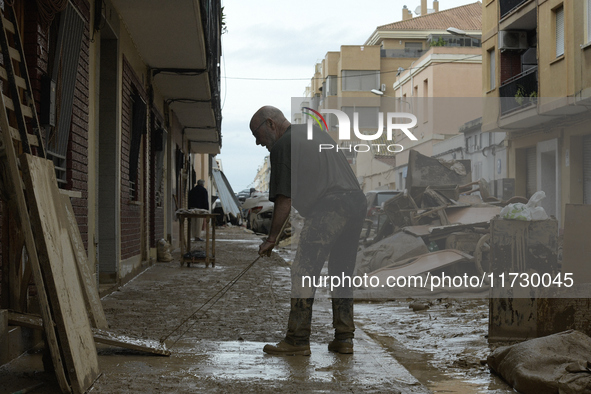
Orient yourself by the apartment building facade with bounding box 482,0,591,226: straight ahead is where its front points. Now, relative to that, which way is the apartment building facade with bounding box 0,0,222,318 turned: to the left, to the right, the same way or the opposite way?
the opposite way

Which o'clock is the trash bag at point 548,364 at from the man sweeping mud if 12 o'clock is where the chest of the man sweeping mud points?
The trash bag is roughly at 7 o'clock from the man sweeping mud.

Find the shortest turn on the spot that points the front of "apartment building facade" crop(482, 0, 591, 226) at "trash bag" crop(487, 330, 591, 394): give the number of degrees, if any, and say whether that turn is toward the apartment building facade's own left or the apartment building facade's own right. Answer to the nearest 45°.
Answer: approximately 45° to the apartment building facade's own left

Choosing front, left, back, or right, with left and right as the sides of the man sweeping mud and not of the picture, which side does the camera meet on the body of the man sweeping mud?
left

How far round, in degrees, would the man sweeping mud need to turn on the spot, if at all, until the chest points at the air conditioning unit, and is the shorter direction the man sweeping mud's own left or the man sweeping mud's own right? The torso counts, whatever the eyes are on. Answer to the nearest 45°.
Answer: approximately 90° to the man sweeping mud's own right

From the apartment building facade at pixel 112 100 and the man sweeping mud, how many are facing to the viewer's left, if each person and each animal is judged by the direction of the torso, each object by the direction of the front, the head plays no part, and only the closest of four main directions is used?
1

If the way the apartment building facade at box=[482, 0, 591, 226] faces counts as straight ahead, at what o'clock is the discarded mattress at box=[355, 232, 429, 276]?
The discarded mattress is roughly at 11 o'clock from the apartment building facade.

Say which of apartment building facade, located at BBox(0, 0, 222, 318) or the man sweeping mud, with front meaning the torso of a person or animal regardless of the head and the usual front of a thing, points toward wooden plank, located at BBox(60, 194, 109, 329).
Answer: the man sweeping mud

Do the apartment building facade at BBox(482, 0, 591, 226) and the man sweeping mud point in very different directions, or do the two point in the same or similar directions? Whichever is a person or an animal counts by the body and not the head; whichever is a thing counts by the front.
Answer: same or similar directions

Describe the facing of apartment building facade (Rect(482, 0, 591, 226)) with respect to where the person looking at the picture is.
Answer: facing the viewer and to the left of the viewer

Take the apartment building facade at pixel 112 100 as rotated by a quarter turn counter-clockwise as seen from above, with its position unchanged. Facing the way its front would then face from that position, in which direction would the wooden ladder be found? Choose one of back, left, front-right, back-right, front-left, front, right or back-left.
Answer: back

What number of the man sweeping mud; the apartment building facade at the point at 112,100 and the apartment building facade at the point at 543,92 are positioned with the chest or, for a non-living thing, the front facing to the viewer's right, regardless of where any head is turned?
1

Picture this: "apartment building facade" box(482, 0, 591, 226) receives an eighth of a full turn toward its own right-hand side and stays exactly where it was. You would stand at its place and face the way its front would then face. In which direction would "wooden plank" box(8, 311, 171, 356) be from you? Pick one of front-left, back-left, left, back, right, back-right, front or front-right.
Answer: left

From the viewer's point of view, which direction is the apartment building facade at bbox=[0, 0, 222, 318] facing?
to the viewer's right

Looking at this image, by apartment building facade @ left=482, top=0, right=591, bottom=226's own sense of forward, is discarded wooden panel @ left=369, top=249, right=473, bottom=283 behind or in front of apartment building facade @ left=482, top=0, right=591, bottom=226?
in front

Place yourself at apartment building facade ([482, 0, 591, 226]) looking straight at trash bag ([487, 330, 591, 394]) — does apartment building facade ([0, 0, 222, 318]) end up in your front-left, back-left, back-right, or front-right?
front-right

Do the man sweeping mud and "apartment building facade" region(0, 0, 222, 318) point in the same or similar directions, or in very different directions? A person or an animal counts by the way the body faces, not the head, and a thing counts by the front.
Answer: very different directions

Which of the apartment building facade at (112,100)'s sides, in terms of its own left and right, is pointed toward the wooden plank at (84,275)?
right
